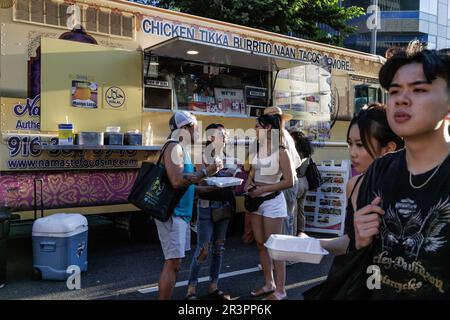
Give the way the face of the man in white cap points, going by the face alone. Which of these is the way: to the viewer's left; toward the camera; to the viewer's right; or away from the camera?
to the viewer's right

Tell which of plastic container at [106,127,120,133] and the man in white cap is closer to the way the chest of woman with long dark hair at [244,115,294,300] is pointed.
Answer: the man in white cap

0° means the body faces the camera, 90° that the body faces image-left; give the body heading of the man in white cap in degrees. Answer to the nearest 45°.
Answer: approximately 270°

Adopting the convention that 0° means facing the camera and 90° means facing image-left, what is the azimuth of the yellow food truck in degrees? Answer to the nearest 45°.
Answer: approximately 225°

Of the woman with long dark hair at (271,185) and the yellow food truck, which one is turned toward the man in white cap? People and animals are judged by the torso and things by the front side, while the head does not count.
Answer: the woman with long dark hair
